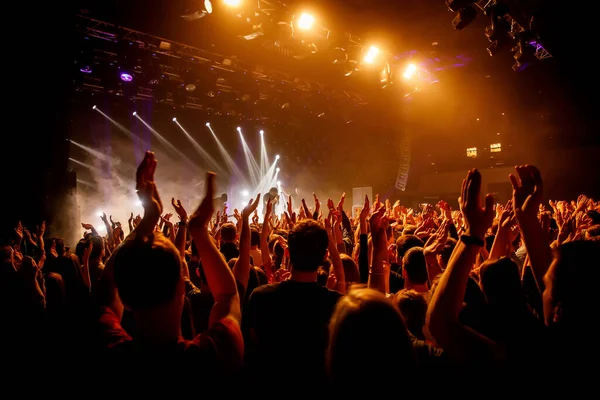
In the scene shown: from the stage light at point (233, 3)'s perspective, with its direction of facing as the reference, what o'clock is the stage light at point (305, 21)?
the stage light at point (305, 21) is roughly at 8 o'clock from the stage light at point (233, 3).

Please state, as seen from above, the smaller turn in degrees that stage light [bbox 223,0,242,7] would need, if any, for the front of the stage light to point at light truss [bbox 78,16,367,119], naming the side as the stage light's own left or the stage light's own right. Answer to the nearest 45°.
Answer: approximately 180°

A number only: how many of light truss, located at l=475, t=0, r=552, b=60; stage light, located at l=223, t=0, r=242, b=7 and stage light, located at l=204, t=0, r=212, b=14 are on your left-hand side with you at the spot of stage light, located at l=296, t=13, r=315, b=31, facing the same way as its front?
1

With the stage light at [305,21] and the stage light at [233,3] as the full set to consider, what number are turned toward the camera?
2

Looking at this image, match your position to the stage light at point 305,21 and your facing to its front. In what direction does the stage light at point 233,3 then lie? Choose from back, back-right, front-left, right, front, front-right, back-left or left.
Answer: front-right

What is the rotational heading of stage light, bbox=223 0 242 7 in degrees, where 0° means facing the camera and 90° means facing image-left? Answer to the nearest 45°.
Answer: approximately 0°

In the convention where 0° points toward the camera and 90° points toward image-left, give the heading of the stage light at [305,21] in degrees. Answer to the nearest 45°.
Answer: approximately 0°

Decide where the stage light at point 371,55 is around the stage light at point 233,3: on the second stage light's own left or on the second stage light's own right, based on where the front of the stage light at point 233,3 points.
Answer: on the second stage light's own left

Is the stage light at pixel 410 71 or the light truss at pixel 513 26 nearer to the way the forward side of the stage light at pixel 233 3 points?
the light truss

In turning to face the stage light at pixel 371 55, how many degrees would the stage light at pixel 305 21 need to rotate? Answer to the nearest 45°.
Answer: approximately 135° to its left

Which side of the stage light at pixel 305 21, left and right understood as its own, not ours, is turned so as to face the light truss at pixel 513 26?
left
